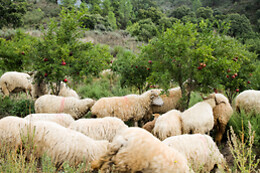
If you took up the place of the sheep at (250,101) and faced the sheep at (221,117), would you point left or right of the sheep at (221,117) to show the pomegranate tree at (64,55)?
right

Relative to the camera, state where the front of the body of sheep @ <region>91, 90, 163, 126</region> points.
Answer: to the viewer's right

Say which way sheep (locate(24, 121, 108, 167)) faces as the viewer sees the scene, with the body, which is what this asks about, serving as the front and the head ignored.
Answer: to the viewer's right

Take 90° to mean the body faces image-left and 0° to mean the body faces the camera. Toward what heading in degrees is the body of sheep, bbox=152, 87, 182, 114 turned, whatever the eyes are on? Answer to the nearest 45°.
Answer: approximately 90°

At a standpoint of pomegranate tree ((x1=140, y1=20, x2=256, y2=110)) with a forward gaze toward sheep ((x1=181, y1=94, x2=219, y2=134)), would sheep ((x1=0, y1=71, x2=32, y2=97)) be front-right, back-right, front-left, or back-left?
back-right

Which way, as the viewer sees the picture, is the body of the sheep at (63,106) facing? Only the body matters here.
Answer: to the viewer's right

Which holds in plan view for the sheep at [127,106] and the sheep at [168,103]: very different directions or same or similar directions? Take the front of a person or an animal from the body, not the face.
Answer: very different directions

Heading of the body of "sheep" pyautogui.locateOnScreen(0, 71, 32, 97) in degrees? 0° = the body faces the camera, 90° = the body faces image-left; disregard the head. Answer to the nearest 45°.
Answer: approximately 270°
